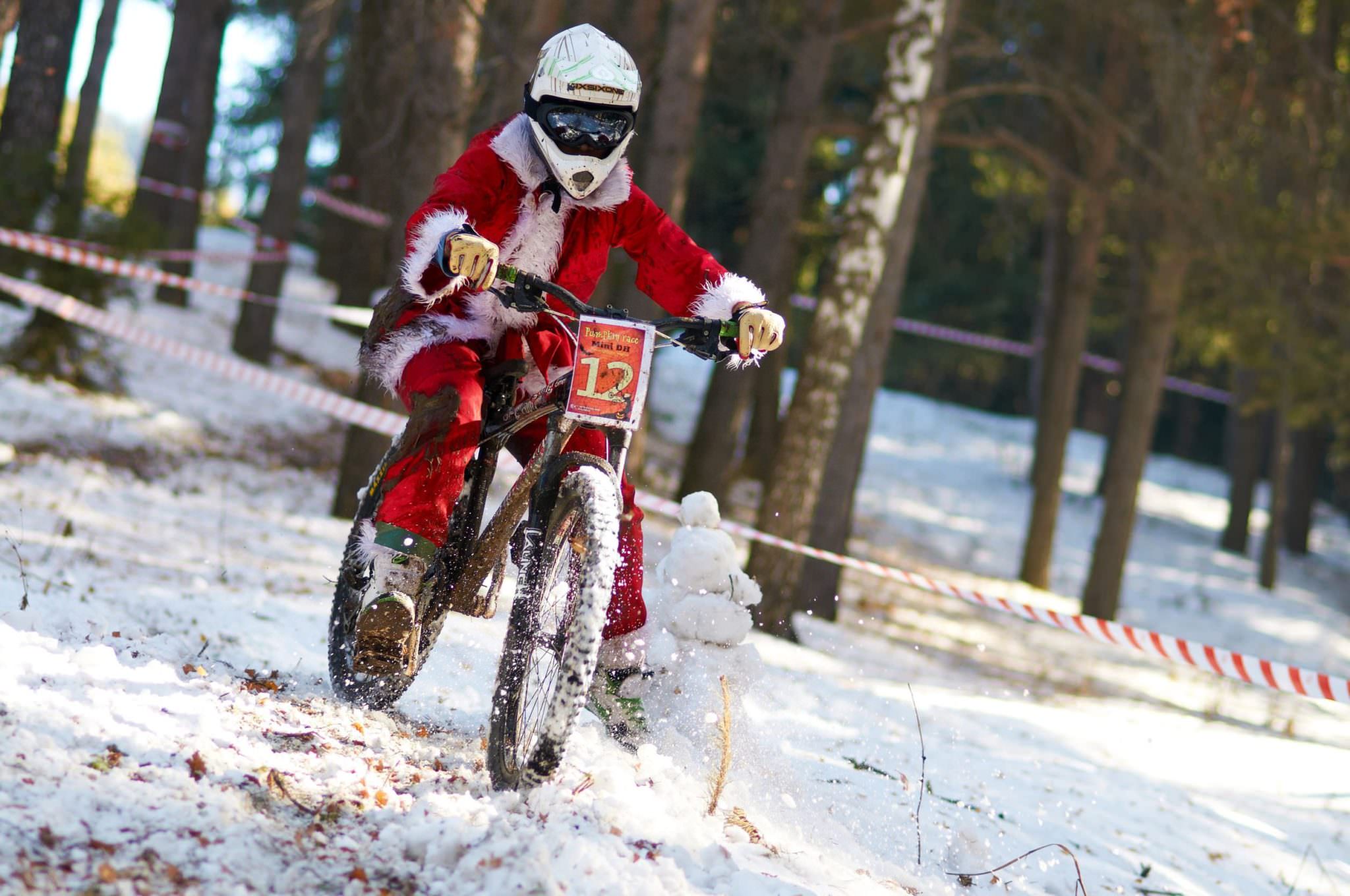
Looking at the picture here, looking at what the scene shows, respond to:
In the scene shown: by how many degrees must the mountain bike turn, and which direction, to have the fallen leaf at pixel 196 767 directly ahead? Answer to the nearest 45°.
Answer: approximately 90° to its right

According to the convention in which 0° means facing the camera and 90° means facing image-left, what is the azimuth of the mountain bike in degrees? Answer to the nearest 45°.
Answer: approximately 315°

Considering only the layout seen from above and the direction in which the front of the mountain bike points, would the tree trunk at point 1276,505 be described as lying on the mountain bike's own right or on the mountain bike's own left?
on the mountain bike's own left

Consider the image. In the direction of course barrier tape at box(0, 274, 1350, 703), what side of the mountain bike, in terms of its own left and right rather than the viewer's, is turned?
left

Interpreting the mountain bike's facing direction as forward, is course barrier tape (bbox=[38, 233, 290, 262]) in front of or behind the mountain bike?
behind

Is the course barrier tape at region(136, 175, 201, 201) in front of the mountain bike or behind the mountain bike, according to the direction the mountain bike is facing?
behind
